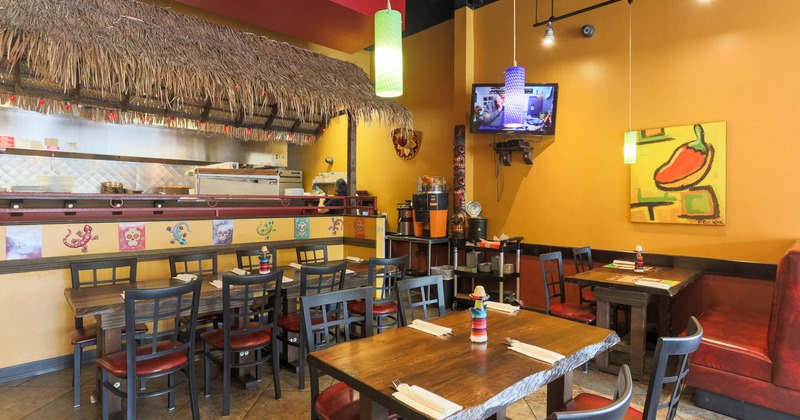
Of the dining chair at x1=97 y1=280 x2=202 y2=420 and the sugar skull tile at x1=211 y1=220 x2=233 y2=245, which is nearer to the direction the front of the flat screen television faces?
the dining chair

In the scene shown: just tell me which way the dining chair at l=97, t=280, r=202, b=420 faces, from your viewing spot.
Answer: facing away from the viewer and to the left of the viewer

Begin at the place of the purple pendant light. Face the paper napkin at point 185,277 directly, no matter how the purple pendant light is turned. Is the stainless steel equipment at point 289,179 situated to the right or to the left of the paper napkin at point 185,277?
right

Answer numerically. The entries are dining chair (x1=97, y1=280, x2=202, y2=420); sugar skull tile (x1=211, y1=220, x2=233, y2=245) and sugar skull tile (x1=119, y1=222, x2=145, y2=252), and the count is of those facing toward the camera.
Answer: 2

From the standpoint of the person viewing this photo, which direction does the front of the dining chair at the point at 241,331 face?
facing away from the viewer and to the left of the viewer

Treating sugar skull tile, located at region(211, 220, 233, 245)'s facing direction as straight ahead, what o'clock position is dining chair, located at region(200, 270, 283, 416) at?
The dining chair is roughly at 12 o'clock from the sugar skull tile.

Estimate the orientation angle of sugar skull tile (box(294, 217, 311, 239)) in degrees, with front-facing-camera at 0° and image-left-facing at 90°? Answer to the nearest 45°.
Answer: approximately 0°

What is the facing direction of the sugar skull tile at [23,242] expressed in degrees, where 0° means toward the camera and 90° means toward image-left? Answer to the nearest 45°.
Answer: approximately 0°

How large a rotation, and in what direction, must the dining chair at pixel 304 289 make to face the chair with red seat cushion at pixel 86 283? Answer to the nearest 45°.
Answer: approximately 45° to its left
